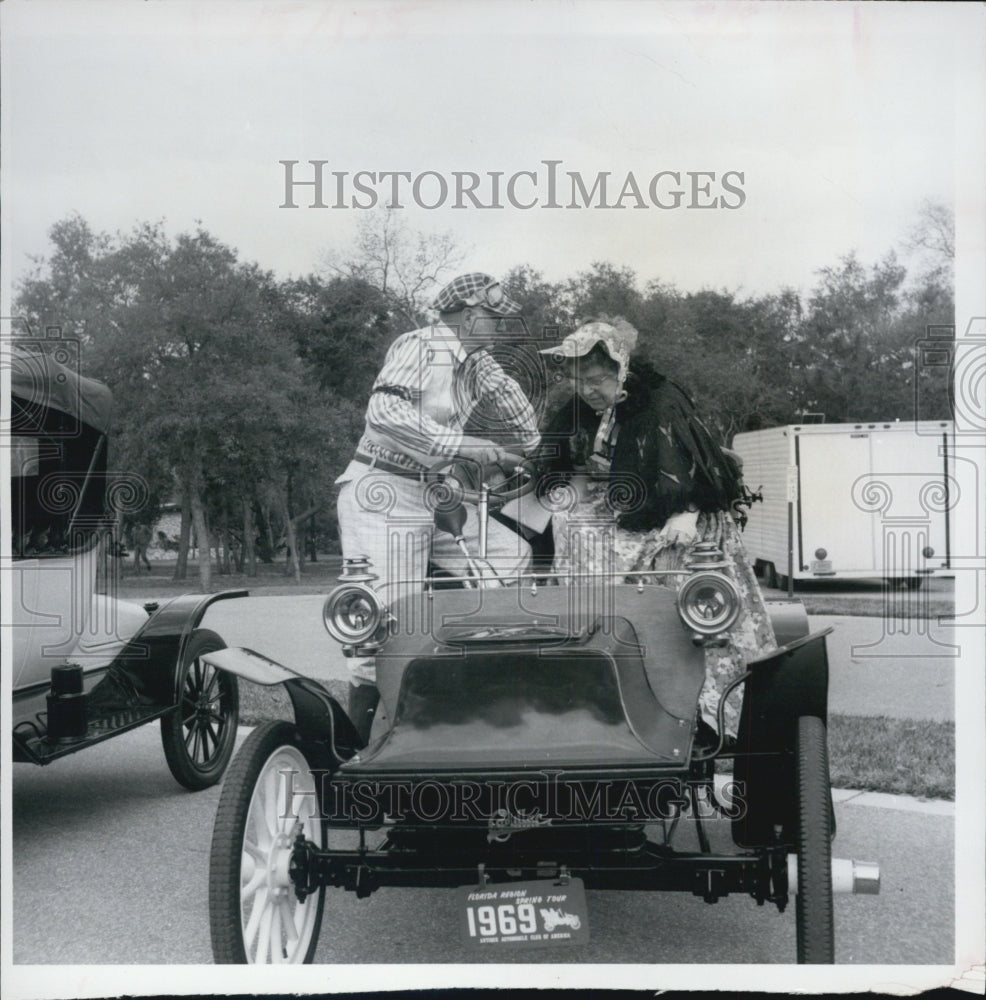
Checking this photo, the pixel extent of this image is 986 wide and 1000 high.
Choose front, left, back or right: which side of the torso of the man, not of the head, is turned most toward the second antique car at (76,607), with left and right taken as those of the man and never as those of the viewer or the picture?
back

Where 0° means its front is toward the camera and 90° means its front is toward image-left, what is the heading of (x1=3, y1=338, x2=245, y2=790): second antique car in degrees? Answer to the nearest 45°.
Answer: approximately 45°

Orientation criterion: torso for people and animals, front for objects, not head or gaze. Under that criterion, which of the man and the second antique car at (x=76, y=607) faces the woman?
the man

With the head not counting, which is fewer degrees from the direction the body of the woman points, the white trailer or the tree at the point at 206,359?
the tree

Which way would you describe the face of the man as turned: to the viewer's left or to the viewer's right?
to the viewer's right

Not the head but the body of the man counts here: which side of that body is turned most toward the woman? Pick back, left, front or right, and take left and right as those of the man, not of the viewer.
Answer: front

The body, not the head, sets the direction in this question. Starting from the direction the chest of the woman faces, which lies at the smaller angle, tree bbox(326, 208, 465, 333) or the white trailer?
the tree

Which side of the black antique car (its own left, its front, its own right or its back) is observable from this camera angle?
front

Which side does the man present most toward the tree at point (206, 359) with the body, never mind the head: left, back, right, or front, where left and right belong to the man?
back

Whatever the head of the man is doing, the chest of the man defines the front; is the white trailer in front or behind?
in front

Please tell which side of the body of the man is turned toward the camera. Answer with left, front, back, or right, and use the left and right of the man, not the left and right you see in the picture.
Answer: right

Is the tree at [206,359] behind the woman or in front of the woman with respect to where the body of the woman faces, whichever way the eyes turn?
in front
